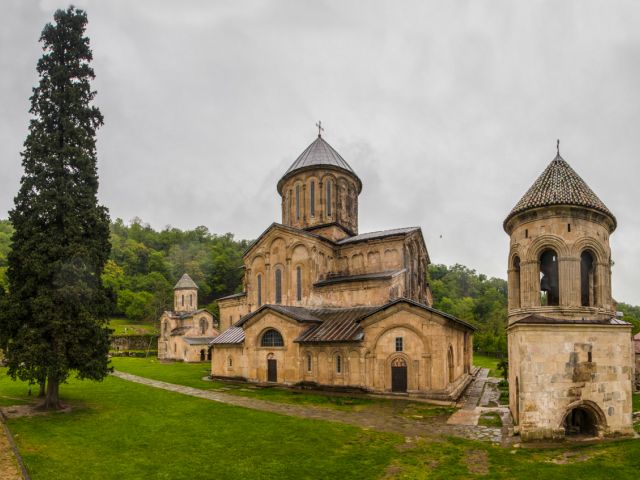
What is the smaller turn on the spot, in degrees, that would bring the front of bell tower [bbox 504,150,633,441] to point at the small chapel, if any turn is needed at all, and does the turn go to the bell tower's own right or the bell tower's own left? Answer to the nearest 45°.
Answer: approximately 135° to the bell tower's own right

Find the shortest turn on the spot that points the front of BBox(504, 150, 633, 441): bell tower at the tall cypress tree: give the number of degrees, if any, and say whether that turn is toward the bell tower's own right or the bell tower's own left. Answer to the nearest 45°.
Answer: approximately 90° to the bell tower's own right

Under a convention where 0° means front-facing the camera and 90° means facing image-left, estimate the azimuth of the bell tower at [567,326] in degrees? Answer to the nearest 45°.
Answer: approximately 0°

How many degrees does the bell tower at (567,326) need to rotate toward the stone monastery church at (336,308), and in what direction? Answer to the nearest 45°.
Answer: approximately 135° to its right
